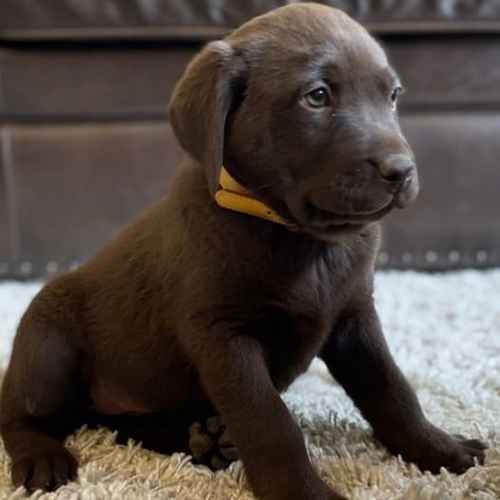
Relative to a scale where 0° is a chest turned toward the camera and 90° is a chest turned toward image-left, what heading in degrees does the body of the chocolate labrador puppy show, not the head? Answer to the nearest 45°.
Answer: approximately 315°

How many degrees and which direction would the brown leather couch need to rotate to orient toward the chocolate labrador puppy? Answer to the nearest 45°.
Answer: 0° — it already faces it

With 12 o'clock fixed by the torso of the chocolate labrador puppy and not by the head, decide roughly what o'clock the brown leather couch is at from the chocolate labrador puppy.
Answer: The brown leather couch is roughly at 7 o'clock from the chocolate labrador puppy.

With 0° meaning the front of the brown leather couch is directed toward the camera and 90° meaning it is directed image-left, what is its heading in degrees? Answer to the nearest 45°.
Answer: approximately 0°
